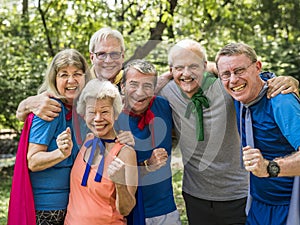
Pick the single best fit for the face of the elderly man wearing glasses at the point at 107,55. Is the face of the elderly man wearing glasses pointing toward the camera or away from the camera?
toward the camera

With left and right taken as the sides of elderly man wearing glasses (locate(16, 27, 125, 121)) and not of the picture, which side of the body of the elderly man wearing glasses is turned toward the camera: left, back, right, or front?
front
